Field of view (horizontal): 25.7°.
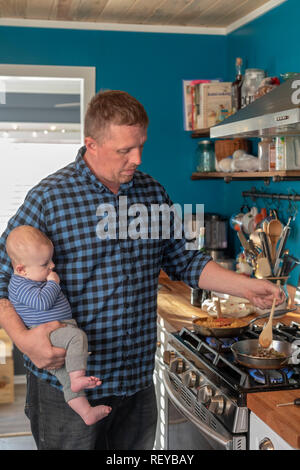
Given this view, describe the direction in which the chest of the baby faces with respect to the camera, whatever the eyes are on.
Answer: to the viewer's right

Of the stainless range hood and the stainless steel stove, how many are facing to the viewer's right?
0

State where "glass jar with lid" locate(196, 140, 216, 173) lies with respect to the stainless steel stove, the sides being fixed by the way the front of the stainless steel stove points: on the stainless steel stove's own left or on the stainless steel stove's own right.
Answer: on the stainless steel stove's own right

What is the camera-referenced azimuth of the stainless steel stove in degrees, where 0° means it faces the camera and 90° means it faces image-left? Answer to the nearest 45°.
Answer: approximately 45°

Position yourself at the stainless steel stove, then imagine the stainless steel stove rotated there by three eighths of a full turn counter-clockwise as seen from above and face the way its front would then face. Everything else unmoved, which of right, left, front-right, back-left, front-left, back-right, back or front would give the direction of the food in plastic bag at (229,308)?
left

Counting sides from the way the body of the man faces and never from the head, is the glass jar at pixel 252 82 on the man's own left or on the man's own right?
on the man's own left

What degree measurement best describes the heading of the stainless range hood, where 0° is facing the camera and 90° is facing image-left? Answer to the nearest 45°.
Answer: approximately 45°

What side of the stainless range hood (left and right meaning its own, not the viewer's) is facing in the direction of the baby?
front

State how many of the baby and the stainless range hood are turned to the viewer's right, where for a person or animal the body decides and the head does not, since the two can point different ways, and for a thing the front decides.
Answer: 1
